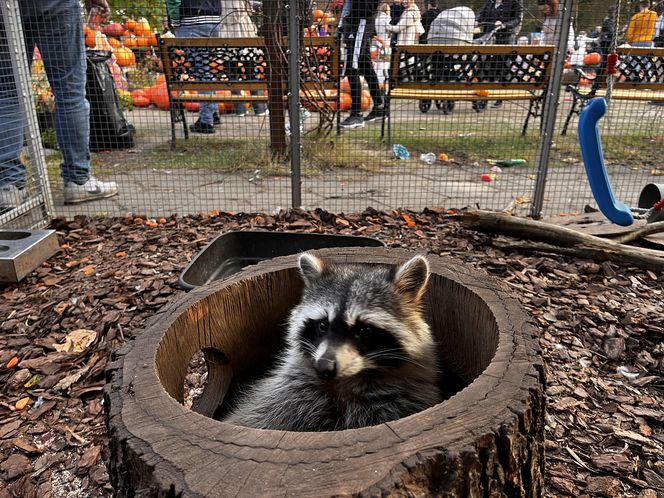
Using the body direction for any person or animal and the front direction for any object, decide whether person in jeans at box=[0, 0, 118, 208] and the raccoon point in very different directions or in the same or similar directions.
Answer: very different directions

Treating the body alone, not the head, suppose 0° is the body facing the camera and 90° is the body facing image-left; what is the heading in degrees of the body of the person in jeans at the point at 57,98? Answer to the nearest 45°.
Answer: approximately 270°

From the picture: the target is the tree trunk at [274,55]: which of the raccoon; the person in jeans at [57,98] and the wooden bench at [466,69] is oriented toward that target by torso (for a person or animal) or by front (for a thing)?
the person in jeans

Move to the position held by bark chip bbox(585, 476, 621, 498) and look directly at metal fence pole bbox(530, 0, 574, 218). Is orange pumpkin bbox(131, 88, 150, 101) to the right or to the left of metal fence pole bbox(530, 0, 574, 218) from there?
left

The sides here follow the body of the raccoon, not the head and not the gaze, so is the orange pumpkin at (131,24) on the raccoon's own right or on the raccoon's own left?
on the raccoon's own right

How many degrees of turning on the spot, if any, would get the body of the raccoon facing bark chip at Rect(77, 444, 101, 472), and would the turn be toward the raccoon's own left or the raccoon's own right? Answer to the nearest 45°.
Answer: approximately 45° to the raccoon's own right

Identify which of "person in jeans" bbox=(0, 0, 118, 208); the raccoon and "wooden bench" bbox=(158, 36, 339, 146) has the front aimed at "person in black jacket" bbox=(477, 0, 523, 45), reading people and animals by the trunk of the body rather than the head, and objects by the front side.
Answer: the person in jeans
